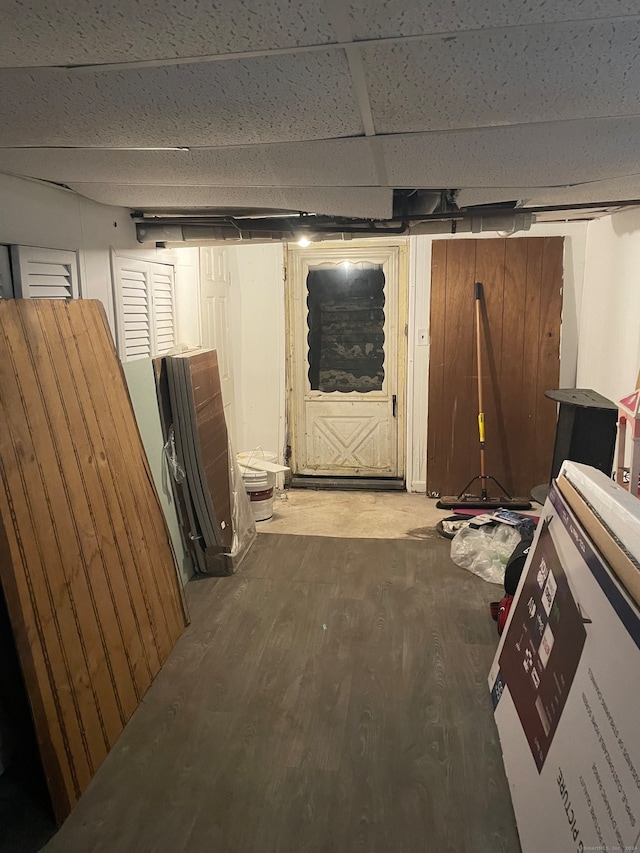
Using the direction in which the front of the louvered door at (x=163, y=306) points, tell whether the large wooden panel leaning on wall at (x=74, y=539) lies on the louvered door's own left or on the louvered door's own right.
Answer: on the louvered door's own right

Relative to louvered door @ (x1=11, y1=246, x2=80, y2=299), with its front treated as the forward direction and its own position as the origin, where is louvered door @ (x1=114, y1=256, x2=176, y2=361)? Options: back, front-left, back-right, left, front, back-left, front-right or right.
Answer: left

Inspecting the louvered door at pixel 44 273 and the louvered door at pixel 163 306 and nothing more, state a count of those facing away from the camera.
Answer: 0

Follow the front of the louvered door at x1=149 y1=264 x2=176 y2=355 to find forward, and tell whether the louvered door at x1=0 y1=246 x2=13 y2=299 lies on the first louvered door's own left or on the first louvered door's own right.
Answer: on the first louvered door's own right

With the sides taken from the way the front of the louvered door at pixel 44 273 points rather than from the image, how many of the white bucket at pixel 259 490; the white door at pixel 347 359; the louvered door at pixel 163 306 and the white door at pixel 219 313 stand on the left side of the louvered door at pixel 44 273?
4

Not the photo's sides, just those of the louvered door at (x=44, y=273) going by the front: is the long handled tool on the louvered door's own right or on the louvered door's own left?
on the louvered door's own left

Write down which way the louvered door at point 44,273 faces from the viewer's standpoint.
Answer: facing the viewer and to the right of the viewer

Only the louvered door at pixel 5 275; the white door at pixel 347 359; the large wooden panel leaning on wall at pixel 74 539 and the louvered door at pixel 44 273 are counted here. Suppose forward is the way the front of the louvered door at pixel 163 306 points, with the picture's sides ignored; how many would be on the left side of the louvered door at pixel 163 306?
1

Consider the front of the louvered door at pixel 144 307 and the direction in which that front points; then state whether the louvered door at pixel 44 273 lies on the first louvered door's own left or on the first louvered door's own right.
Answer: on the first louvered door's own right

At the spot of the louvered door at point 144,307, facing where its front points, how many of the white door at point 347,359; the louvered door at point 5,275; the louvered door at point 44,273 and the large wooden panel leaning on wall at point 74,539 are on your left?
1

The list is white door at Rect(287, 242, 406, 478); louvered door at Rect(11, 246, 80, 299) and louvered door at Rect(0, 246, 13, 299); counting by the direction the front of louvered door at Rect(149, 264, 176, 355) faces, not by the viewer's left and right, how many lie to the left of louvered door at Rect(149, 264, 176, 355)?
1
